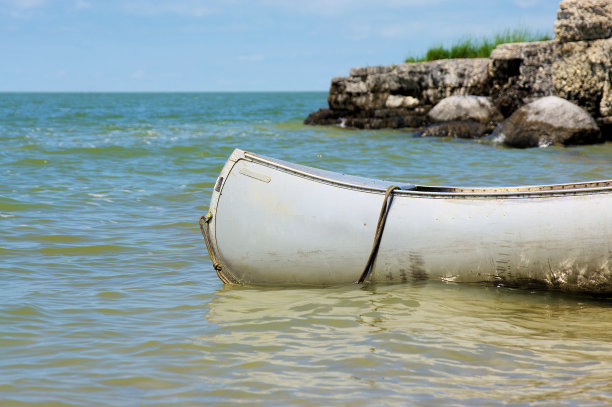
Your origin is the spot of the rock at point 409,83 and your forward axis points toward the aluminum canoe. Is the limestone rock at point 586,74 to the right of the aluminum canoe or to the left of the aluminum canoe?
left

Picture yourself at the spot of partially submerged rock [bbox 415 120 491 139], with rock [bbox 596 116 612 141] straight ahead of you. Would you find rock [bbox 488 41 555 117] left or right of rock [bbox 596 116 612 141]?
left
